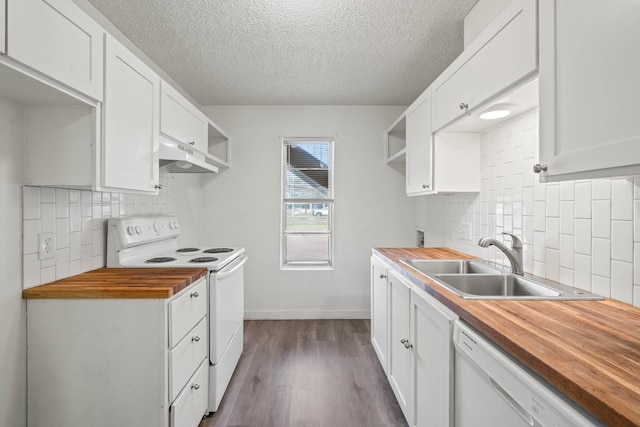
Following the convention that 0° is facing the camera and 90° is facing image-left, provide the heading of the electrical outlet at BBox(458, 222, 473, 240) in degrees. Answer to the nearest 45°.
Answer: approximately 45°

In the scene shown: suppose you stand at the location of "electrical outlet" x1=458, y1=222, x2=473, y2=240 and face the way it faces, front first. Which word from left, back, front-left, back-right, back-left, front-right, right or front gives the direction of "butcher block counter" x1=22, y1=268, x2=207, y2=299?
front

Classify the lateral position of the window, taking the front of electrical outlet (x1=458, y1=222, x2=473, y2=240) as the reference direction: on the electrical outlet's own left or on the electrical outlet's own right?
on the electrical outlet's own right

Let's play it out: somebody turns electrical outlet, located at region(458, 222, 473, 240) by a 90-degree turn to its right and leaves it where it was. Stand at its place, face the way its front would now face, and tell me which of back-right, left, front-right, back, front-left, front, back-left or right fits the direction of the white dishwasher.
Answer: back-left

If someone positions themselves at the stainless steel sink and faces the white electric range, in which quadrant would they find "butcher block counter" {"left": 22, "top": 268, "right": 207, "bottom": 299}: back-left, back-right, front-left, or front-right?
front-left

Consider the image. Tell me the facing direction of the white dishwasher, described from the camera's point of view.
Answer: facing the viewer and to the left of the viewer

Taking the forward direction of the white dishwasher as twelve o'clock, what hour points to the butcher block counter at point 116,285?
The butcher block counter is roughly at 1 o'clock from the white dishwasher.

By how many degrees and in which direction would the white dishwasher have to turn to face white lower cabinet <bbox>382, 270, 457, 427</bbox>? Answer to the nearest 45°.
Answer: approximately 90° to its right

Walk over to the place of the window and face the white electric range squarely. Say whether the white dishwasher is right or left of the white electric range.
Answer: left

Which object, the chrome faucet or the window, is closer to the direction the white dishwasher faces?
the window

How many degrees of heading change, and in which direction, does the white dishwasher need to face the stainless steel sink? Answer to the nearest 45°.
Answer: approximately 135° to its right

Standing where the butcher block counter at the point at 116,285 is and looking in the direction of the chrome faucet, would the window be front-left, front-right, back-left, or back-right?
front-left

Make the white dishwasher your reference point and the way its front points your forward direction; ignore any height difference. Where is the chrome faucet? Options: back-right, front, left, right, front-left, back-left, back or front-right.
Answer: back-right

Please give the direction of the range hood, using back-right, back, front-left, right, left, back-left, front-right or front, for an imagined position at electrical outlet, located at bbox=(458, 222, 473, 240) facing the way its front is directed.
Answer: front

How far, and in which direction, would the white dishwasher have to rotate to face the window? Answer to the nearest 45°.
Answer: approximately 90° to its right

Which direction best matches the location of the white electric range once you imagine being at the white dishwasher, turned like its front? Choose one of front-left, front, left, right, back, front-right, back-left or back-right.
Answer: front-right

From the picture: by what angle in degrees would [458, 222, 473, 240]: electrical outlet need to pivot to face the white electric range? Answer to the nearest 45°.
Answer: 0° — it already faces it

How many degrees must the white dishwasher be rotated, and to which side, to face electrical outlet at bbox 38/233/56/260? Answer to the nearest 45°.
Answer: approximately 45° to its right
